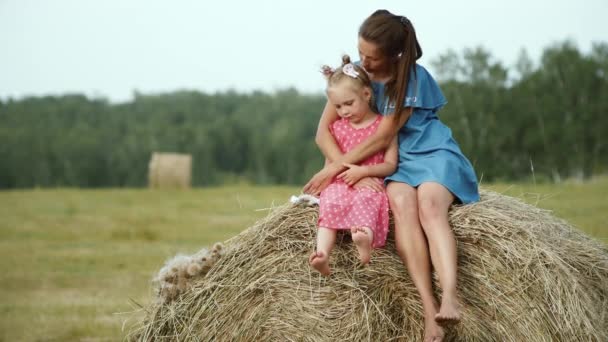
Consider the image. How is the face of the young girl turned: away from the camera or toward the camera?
toward the camera

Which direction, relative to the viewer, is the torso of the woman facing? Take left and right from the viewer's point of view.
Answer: facing the viewer and to the left of the viewer
